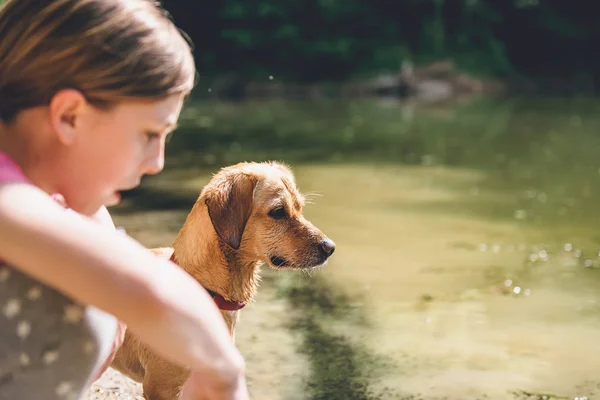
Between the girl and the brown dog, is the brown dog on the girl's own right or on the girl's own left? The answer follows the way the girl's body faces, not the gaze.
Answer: on the girl's own left

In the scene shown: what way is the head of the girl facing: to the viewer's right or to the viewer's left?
to the viewer's right

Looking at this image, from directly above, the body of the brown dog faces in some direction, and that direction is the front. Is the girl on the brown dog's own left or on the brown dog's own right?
on the brown dog's own right

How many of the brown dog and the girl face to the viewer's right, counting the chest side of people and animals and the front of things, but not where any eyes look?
2

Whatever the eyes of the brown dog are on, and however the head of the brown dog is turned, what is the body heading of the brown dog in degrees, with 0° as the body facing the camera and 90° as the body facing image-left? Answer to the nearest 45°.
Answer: approximately 270°

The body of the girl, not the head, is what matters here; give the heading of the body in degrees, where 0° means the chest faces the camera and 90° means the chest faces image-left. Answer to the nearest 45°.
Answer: approximately 270°
